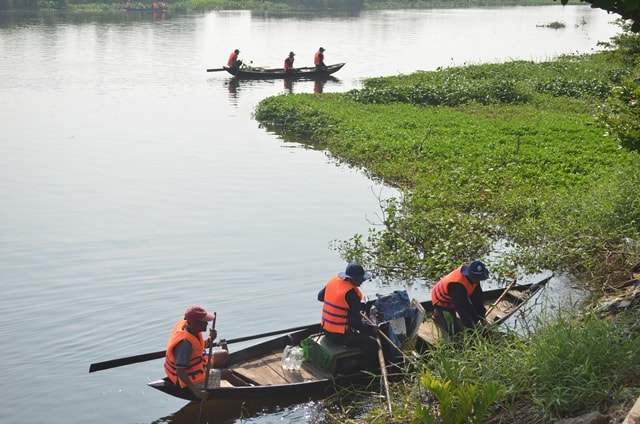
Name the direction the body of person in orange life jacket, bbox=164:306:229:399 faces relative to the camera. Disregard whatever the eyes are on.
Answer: to the viewer's right

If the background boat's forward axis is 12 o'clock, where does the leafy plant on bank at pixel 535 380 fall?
The leafy plant on bank is roughly at 3 o'clock from the background boat.

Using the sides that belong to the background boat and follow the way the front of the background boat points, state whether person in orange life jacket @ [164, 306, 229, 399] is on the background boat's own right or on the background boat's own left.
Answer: on the background boat's own right

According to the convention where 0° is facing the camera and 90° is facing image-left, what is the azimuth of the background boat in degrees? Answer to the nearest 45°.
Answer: approximately 270°

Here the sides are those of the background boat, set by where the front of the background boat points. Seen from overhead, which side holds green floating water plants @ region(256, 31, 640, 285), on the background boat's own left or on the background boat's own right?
on the background boat's own right

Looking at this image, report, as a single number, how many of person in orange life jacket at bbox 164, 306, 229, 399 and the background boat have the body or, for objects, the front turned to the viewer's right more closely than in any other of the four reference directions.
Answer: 2
